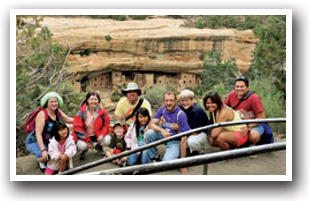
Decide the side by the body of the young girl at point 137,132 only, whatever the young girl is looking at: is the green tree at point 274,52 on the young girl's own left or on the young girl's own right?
on the young girl's own left

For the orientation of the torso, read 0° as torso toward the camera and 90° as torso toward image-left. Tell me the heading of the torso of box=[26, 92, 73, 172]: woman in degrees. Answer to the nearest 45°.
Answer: approximately 315°

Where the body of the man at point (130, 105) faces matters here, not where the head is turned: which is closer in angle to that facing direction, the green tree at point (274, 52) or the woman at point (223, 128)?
the woman

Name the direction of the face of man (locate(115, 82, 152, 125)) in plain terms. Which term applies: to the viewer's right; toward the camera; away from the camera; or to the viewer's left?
toward the camera

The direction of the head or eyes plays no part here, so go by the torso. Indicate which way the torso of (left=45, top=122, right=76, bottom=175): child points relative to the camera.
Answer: toward the camera

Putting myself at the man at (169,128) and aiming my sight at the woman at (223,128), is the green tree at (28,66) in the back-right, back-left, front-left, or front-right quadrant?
back-left

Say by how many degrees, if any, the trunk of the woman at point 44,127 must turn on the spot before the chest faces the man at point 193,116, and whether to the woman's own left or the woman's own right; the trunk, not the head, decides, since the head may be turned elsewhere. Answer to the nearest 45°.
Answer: approximately 45° to the woman's own left

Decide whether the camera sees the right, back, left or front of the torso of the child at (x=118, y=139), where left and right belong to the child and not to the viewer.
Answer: front

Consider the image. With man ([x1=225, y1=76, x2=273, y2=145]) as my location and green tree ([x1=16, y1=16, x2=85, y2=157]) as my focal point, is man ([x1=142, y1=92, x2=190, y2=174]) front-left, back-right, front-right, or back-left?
front-left

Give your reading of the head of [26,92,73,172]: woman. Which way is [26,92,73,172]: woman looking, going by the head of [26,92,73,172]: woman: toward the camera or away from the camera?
toward the camera

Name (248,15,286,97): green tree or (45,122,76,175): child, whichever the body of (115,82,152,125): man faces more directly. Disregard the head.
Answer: the child

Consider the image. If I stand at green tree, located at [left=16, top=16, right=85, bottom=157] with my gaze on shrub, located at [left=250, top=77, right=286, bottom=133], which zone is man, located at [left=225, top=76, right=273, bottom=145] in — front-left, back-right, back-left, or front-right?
front-right

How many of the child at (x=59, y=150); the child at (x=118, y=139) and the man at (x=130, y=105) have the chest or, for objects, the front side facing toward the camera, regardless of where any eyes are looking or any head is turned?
3

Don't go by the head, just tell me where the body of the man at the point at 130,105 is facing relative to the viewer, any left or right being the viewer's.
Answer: facing the viewer

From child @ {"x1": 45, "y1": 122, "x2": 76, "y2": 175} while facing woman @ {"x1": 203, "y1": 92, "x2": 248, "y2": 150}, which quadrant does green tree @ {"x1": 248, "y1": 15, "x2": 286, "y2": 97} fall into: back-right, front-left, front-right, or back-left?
front-left

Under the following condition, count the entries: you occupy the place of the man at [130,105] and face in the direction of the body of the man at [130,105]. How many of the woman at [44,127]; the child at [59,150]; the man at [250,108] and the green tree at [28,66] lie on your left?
1

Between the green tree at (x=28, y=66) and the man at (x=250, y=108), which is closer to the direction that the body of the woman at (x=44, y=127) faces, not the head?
the man
